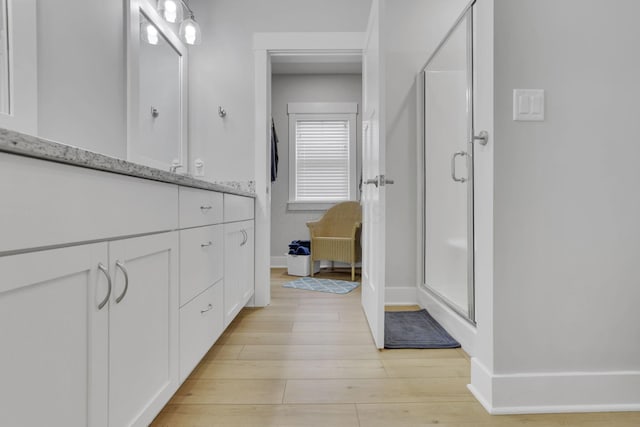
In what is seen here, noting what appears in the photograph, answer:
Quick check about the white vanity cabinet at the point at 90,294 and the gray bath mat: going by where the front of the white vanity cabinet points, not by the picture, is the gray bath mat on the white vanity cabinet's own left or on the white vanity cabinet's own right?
on the white vanity cabinet's own left

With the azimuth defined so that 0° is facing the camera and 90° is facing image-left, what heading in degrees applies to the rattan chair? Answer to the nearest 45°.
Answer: approximately 45°

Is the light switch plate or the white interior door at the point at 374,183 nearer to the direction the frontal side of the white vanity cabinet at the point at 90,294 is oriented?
the light switch plate

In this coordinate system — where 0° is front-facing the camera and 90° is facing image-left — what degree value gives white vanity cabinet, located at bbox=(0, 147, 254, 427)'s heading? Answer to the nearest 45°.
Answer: approximately 315°

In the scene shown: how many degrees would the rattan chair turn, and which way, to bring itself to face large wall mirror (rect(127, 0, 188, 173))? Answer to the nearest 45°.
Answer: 0° — it already faces it
